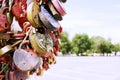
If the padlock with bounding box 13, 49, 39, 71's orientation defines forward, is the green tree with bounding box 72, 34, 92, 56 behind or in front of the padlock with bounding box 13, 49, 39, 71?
behind

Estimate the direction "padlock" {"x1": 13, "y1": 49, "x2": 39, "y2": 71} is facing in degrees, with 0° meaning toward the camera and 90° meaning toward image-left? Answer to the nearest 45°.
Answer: approximately 0°
